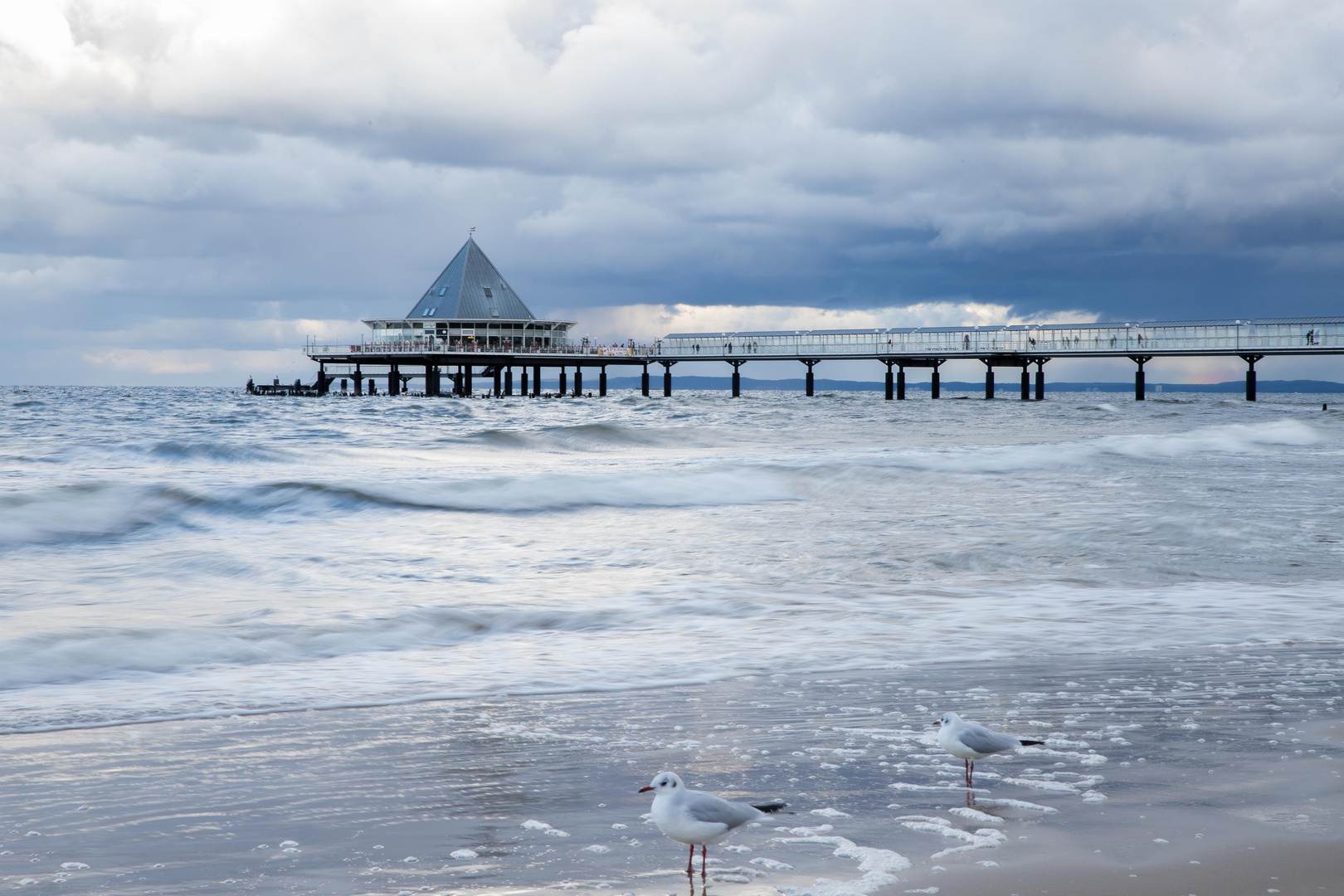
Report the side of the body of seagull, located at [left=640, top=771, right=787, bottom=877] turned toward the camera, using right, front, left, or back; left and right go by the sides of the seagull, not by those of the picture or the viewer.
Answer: left

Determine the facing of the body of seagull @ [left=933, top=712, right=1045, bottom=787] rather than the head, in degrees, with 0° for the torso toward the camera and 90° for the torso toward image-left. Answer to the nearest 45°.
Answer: approximately 90°

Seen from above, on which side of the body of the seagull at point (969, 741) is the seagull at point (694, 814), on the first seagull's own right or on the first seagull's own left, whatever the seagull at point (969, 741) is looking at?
on the first seagull's own left

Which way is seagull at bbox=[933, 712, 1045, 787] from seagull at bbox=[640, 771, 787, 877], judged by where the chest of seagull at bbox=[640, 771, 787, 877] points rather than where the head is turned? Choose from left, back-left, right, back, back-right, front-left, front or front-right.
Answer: back-right

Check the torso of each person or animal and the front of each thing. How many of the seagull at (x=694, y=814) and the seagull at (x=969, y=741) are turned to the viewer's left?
2
